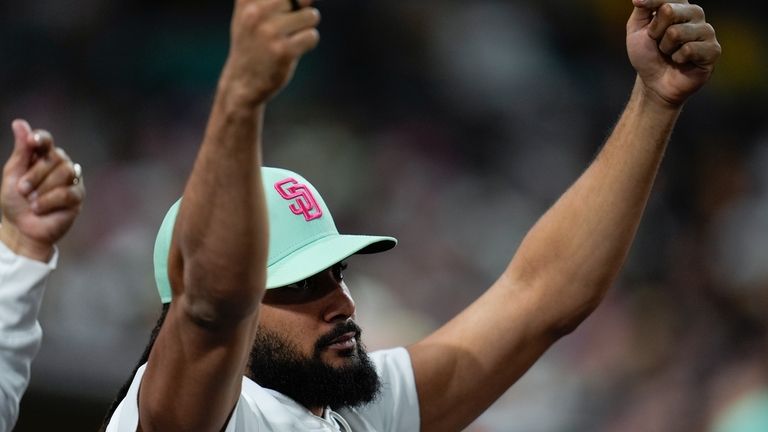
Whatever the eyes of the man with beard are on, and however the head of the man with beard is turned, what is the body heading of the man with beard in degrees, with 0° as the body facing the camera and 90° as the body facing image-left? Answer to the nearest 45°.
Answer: approximately 315°
